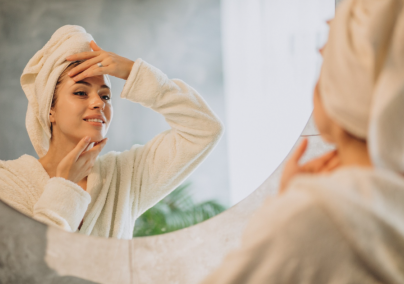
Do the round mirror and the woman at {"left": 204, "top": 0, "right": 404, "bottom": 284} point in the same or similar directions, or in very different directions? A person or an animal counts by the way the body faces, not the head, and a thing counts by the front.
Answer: very different directions

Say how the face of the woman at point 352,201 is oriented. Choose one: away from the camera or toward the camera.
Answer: away from the camera

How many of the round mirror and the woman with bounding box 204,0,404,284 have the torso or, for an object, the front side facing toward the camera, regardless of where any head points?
1

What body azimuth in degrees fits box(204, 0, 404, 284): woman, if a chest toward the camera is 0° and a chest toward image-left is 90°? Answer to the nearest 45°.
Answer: approximately 135°

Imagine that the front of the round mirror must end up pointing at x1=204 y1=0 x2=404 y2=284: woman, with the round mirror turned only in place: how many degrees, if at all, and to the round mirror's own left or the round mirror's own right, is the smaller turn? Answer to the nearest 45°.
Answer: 0° — it already faces them
